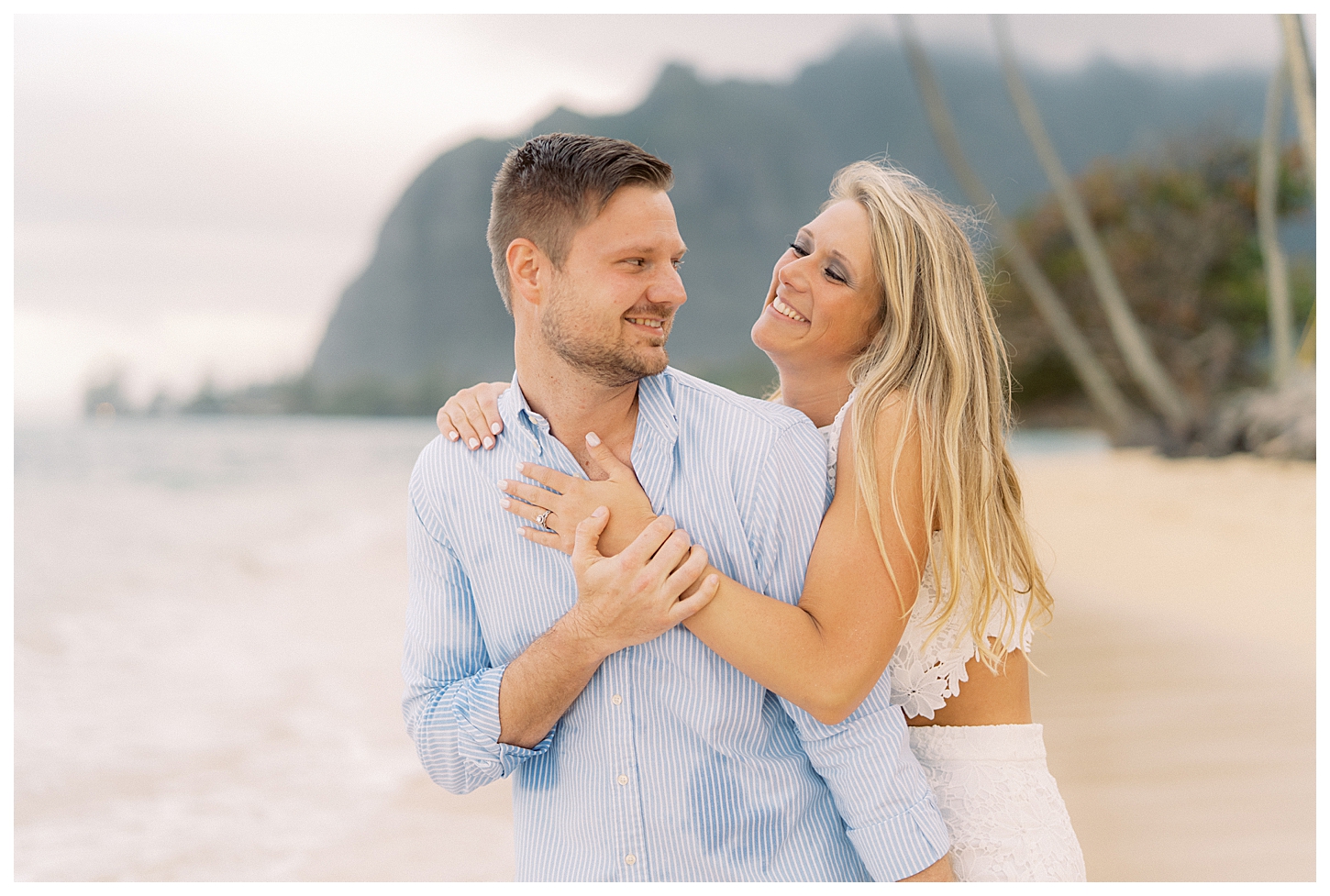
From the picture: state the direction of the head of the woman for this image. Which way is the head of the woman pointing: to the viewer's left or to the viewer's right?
to the viewer's left

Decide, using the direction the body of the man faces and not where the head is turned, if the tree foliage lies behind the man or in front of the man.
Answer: behind

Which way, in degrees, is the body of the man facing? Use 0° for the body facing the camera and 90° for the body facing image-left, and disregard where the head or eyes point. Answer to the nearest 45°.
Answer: approximately 0°
